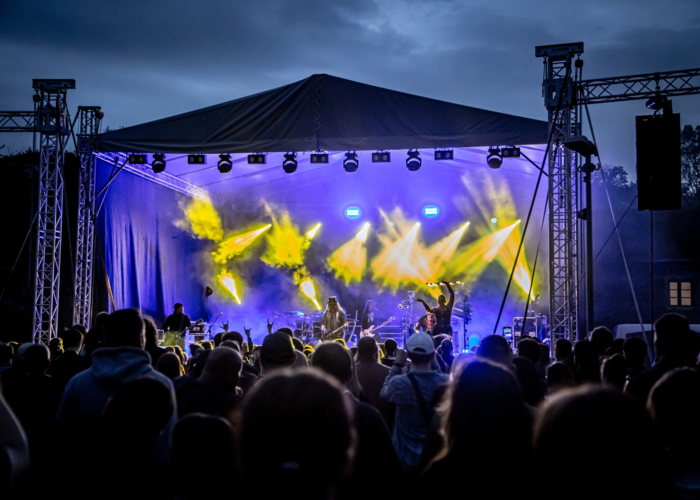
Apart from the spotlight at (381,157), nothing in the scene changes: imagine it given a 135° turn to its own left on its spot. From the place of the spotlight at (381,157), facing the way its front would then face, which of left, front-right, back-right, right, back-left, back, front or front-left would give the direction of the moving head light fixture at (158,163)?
back-left

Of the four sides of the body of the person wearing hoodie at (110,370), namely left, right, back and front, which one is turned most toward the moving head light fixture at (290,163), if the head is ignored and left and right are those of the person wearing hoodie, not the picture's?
front

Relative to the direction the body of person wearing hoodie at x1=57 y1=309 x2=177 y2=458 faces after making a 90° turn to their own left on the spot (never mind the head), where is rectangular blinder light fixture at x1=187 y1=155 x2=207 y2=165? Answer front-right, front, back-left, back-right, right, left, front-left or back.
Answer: right

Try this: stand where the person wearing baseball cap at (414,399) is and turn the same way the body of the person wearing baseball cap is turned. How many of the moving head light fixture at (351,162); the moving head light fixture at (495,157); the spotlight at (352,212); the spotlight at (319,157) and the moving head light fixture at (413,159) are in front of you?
5

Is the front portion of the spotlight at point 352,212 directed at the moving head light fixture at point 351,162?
yes

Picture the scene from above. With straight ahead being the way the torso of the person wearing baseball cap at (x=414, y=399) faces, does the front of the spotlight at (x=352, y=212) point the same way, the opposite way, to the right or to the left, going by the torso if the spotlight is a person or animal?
the opposite way

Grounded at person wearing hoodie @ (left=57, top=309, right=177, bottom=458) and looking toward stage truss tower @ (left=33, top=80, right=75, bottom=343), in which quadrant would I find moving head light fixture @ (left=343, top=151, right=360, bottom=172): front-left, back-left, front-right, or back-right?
front-right

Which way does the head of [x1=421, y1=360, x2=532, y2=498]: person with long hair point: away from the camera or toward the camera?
away from the camera

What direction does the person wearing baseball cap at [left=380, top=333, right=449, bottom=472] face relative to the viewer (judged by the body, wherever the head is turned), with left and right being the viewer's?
facing away from the viewer

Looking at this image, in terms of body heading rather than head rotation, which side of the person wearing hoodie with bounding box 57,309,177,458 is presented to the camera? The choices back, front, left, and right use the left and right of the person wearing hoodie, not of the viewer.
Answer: back

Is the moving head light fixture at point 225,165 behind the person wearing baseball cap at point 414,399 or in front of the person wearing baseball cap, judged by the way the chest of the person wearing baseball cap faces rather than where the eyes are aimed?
in front

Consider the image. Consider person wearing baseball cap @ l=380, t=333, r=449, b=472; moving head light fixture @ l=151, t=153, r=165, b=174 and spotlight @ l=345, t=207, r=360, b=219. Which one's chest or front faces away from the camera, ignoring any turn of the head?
the person wearing baseball cap

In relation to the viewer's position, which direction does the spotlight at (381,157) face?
facing the viewer

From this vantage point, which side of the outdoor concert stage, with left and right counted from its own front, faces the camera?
front

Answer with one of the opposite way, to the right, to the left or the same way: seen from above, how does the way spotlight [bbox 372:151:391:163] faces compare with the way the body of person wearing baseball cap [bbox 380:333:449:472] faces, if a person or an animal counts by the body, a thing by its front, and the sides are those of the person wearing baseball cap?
the opposite way

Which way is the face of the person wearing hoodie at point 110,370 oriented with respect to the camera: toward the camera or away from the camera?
away from the camera

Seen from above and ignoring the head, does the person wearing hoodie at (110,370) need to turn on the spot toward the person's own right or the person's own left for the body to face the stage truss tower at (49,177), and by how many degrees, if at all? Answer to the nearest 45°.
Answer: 0° — they already face it

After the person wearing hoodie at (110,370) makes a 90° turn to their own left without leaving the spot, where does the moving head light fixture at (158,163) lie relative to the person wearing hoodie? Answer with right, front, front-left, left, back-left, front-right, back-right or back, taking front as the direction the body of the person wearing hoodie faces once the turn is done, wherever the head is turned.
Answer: right
